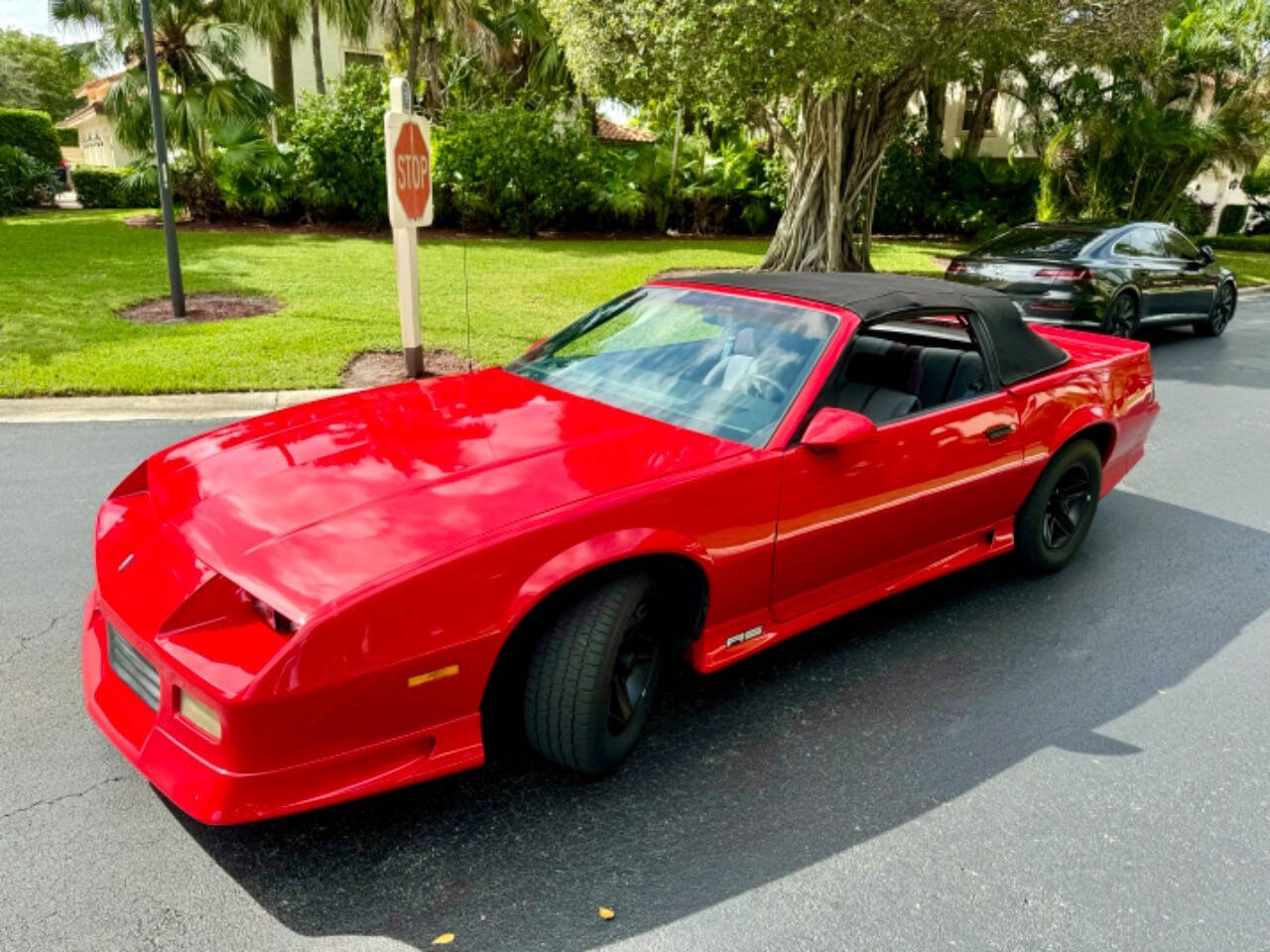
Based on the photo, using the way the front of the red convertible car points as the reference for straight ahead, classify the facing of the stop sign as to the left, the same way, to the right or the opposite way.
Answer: to the left

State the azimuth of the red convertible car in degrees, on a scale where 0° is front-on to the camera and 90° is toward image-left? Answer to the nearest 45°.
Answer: approximately 45°

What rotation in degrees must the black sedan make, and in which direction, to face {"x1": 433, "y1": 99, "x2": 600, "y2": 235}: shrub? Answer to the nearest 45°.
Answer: approximately 90° to its left

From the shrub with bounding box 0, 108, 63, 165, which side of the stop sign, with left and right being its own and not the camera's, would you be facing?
back

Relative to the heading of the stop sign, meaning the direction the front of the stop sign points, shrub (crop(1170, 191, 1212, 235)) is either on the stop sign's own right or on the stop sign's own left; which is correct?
on the stop sign's own left

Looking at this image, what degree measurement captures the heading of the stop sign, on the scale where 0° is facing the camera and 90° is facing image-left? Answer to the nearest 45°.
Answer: approximately 315°

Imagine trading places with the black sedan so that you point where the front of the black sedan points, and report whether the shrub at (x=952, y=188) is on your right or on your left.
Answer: on your left

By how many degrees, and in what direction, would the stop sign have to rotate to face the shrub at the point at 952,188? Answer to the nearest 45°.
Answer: approximately 90° to its left

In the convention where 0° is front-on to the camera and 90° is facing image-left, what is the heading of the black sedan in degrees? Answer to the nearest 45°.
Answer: approximately 225°

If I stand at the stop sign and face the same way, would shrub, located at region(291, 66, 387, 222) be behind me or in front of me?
behind

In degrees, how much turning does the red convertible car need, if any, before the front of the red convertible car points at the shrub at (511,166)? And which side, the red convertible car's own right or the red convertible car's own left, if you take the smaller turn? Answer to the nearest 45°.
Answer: approximately 135° to the red convertible car's own right
